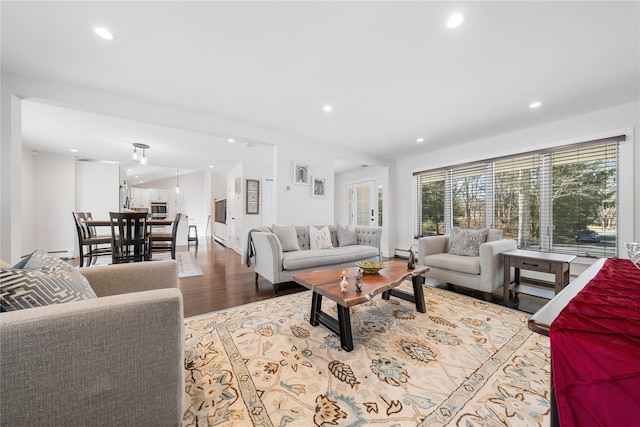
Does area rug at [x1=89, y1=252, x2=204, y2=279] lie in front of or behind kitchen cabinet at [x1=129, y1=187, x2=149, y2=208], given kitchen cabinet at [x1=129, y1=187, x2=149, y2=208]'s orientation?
in front

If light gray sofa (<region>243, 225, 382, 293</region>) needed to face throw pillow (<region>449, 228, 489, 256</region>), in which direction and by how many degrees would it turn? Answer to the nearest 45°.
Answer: approximately 45° to its left

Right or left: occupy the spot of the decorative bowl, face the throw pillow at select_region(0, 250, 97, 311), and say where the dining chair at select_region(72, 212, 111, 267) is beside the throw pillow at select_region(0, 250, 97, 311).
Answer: right

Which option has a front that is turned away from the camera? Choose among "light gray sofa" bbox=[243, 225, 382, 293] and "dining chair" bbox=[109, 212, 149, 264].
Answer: the dining chair

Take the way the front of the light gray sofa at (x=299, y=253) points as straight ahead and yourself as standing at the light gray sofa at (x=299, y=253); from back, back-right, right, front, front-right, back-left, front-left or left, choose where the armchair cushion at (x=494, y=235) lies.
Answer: front-left

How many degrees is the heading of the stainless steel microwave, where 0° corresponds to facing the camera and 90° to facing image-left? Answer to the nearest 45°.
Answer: approximately 0°

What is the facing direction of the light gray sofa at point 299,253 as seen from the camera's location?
facing the viewer and to the right of the viewer

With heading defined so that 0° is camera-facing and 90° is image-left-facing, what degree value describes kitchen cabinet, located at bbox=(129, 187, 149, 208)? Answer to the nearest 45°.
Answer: approximately 0°

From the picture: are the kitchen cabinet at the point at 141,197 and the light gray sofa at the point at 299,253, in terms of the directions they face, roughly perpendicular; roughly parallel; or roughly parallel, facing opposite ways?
roughly parallel

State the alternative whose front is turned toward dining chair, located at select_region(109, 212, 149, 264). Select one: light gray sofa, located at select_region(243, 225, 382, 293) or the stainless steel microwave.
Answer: the stainless steel microwave

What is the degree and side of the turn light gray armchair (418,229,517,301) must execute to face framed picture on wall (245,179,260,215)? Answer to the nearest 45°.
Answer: approximately 45° to its right

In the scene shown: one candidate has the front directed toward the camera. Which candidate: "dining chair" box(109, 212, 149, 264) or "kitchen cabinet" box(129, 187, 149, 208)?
the kitchen cabinet

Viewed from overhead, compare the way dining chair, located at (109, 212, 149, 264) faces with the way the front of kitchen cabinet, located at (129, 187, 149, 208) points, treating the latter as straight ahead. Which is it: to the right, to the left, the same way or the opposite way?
the opposite way

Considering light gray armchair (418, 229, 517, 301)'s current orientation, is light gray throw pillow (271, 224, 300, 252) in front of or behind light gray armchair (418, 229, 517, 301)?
in front

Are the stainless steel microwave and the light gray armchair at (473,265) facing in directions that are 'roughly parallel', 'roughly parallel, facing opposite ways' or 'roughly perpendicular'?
roughly perpendicular

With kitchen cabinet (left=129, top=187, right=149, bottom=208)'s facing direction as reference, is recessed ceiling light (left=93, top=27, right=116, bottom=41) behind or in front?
in front

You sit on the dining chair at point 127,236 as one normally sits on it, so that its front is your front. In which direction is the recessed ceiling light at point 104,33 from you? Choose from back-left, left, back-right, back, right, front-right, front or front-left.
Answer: back
